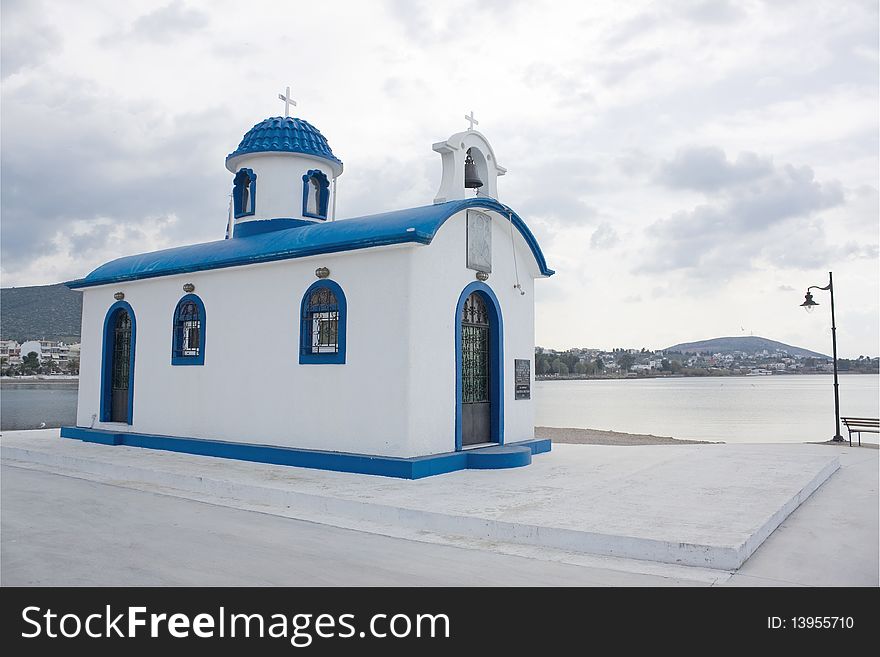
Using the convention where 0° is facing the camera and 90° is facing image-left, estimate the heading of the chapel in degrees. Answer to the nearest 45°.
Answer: approximately 315°
